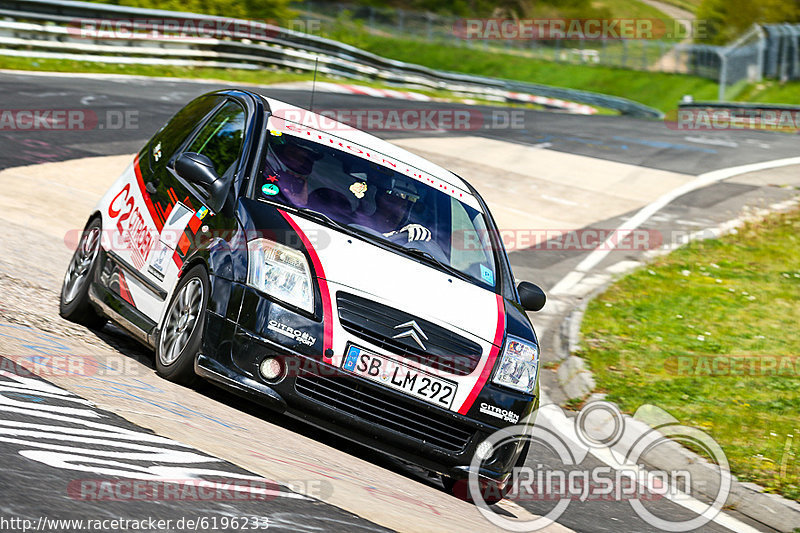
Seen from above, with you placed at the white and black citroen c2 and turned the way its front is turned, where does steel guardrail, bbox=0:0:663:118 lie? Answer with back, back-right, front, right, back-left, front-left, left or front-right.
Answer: back-left

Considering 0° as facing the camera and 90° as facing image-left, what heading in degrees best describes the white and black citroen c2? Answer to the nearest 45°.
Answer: approximately 315°
